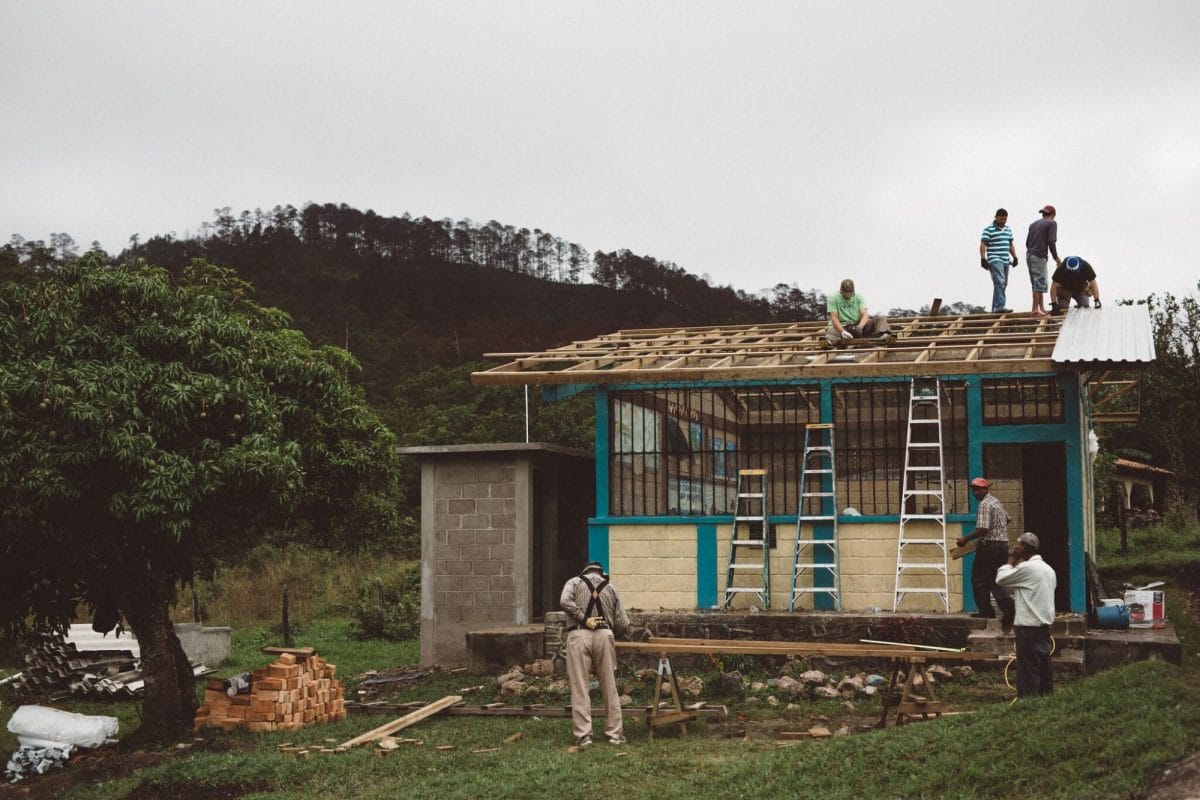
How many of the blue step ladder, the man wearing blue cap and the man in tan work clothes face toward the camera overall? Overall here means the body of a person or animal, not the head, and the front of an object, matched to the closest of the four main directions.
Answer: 2

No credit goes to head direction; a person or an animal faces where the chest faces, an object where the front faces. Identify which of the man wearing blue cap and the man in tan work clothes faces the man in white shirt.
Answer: the man wearing blue cap

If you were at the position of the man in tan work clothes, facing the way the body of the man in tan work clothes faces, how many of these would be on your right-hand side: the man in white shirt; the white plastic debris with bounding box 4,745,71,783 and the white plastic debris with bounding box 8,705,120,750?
1

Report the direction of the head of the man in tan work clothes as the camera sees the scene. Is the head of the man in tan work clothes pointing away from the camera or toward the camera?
away from the camera

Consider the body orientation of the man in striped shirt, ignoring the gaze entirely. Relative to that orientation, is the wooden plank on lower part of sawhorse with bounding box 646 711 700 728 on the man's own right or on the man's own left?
on the man's own right

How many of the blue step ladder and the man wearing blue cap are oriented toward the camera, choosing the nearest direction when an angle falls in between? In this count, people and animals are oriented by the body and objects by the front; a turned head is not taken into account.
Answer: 2

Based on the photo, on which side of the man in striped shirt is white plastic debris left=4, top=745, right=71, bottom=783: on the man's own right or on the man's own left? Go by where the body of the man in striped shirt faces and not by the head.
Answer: on the man's own right

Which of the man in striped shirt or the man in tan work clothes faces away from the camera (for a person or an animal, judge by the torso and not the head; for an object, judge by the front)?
the man in tan work clothes

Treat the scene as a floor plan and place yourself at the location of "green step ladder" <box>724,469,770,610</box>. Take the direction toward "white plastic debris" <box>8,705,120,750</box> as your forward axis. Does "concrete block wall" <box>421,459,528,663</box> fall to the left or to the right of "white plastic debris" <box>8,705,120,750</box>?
right

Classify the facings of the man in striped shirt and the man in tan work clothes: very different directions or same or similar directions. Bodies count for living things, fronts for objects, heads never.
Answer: very different directions

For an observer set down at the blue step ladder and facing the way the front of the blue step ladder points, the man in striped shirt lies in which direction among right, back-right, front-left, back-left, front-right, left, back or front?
back-left
